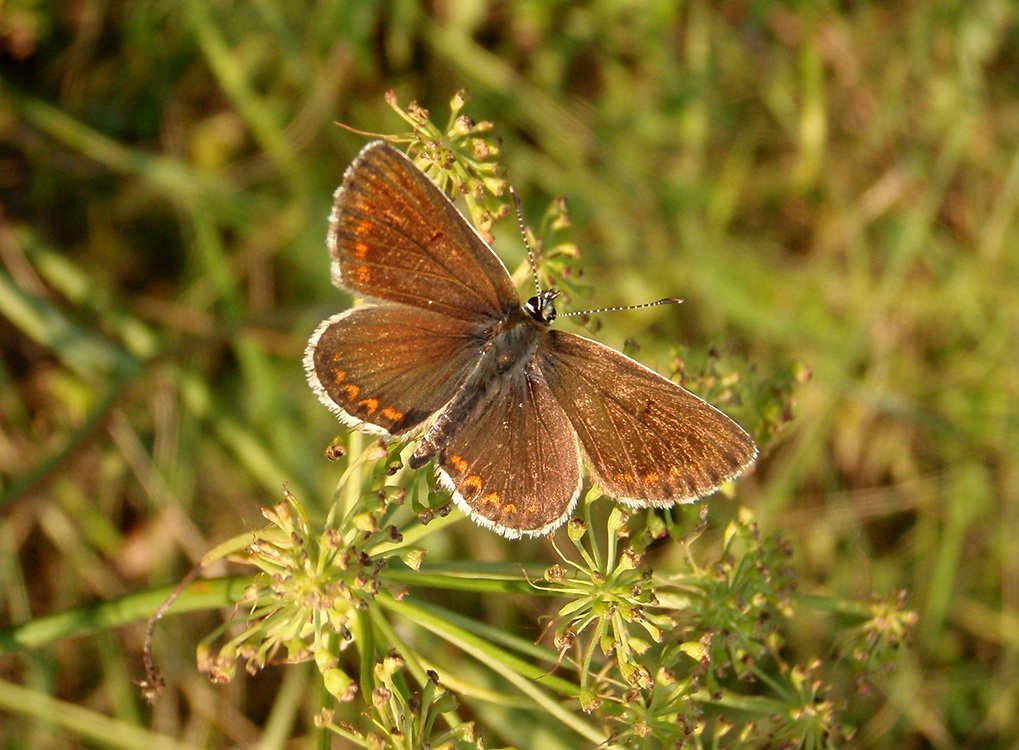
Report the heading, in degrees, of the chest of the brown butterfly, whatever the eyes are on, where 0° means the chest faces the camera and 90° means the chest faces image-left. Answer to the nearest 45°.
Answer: approximately 225°
